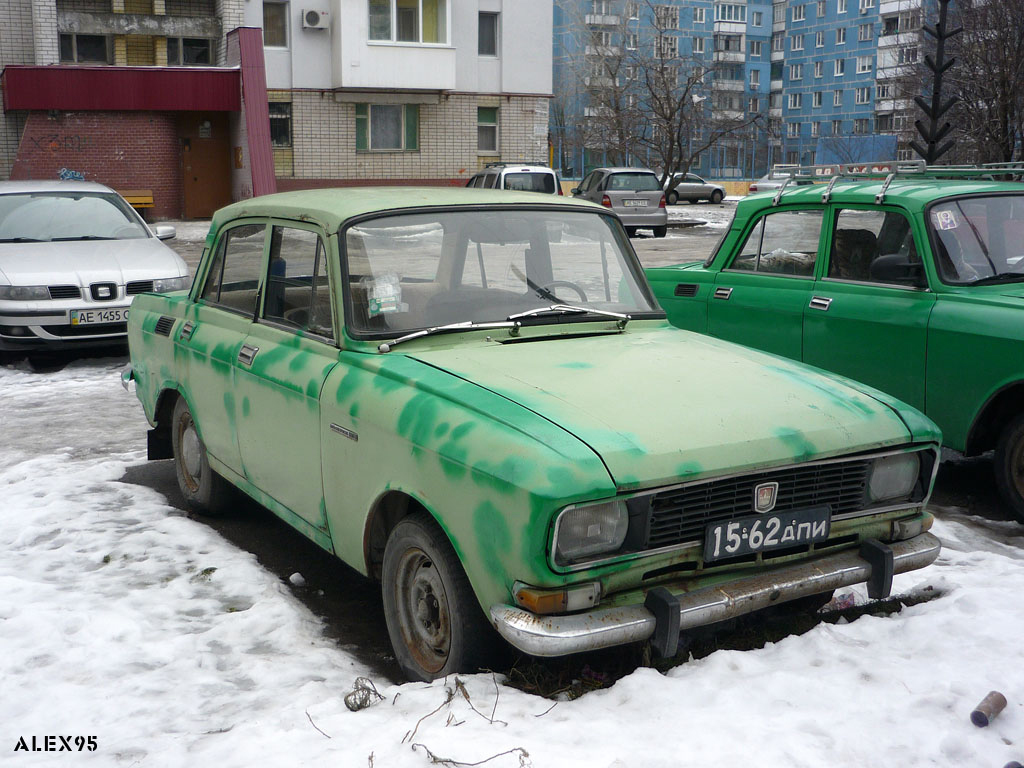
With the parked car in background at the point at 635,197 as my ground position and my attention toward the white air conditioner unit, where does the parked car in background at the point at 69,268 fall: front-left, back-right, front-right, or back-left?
back-left

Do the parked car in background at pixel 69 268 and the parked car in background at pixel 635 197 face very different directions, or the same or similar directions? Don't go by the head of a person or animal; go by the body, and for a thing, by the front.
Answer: very different directions

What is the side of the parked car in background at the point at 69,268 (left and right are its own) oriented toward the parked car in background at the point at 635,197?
left

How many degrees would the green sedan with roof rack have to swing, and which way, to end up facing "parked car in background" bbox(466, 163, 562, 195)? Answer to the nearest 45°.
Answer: approximately 135° to its left

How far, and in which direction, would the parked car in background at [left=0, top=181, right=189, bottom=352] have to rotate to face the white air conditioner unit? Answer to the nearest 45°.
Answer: approximately 135° to its left

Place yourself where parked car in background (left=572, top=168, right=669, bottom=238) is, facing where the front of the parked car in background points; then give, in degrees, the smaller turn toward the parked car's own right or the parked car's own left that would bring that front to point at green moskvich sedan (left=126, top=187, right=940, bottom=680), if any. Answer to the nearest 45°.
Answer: approximately 135° to the parked car's own left

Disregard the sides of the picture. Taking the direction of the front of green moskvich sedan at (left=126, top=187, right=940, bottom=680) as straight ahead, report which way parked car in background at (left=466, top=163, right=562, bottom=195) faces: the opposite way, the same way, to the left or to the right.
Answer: the opposite way

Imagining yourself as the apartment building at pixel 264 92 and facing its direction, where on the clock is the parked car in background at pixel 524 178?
The parked car in background is roughly at 11 o'clock from the apartment building.

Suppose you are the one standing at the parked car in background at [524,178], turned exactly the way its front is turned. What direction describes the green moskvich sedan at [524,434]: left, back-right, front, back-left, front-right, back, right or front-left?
back-left

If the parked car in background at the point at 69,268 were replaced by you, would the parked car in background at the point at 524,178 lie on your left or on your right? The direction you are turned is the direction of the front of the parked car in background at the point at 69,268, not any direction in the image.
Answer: on your left

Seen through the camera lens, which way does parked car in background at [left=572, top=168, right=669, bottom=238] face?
facing away from the viewer and to the left of the viewer

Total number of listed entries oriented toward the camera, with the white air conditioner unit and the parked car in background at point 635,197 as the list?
1
